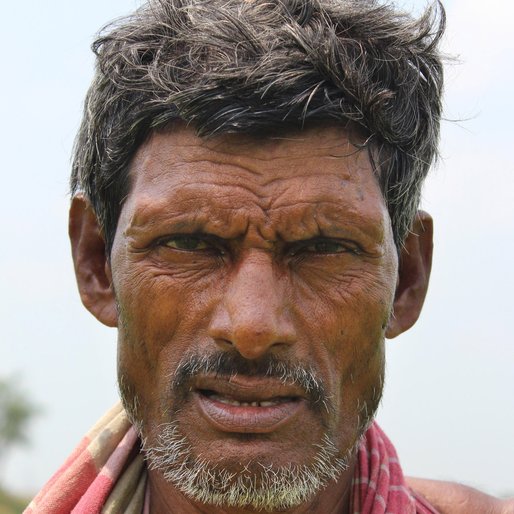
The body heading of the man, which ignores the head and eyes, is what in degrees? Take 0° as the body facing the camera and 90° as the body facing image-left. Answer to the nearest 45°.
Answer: approximately 0°
